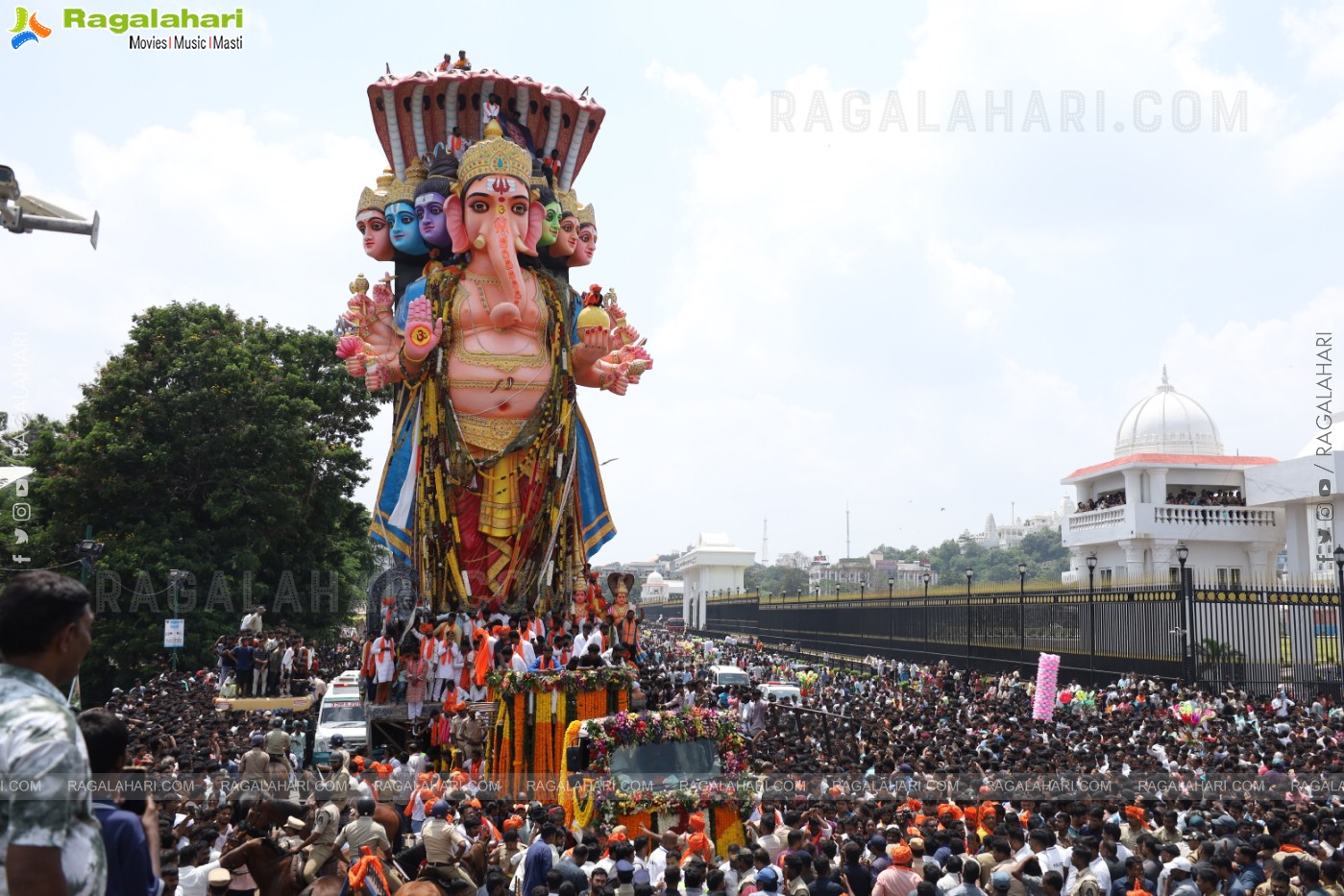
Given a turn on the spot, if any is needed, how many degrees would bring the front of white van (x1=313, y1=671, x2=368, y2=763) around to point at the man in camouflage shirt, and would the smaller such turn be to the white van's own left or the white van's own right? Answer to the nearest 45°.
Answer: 0° — it already faces them

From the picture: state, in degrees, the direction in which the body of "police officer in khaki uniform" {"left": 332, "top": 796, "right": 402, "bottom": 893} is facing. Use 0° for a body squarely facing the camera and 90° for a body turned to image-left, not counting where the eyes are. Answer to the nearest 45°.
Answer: approximately 180°

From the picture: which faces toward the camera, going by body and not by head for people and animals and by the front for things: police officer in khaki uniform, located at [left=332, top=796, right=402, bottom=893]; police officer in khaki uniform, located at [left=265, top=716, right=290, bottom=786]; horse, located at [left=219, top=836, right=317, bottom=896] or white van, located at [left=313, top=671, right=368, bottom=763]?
the white van

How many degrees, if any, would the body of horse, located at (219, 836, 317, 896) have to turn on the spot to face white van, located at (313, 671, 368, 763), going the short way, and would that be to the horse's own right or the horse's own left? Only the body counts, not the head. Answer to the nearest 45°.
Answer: approximately 90° to the horse's own right

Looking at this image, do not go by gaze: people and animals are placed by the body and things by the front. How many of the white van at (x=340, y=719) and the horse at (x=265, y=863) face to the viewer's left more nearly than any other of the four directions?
1

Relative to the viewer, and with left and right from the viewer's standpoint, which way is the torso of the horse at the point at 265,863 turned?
facing to the left of the viewer

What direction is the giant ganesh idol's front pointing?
toward the camera

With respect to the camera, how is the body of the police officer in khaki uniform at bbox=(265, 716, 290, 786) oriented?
away from the camera

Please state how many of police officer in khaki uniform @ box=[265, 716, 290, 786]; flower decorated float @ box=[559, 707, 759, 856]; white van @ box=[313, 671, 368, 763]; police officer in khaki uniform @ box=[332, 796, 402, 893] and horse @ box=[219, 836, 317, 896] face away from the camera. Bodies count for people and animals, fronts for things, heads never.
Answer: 2

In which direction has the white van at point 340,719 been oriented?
toward the camera

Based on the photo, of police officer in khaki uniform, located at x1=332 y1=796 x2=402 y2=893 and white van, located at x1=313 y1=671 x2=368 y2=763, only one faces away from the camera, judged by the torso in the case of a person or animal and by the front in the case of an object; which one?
the police officer in khaki uniform

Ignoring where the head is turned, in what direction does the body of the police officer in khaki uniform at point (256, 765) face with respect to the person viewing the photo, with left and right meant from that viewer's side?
facing away from the viewer

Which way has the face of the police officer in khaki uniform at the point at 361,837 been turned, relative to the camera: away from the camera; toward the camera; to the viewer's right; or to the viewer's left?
away from the camera

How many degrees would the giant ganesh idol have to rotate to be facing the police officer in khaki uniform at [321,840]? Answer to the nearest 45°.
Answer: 0° — it already faces them
